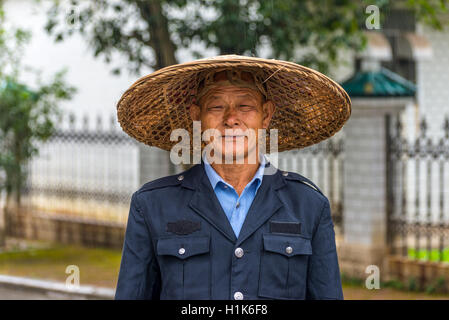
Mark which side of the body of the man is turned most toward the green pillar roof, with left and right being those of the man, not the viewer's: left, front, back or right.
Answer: back

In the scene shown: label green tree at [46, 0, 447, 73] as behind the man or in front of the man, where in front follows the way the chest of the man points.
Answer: behind

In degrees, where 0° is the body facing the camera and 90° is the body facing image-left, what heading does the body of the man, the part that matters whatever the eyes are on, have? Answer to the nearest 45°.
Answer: approximately 0°

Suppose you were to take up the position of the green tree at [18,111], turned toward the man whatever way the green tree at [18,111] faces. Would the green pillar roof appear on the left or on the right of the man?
left

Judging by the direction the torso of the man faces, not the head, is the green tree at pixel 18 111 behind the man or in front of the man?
behind
